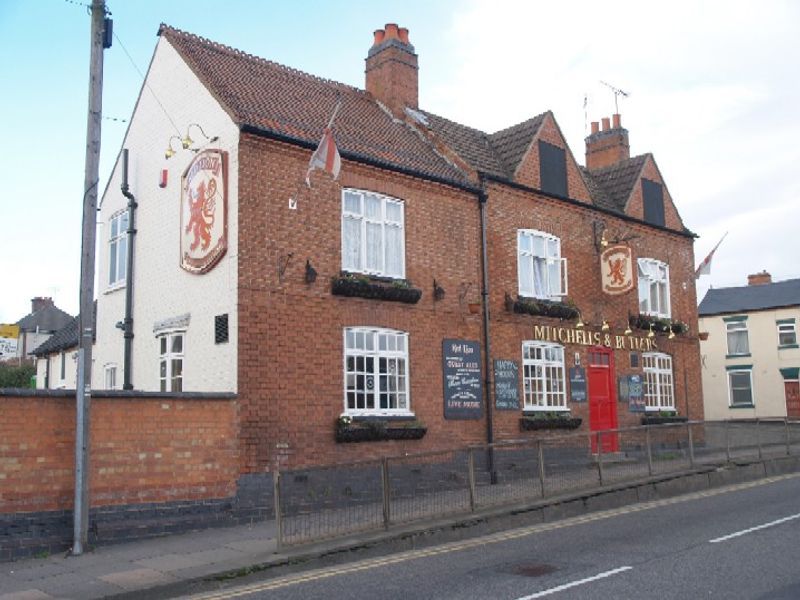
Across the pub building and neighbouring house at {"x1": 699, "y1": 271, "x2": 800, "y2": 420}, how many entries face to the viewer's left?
0

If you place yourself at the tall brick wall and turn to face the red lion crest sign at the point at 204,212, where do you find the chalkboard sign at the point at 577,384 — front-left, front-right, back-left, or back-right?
front-right

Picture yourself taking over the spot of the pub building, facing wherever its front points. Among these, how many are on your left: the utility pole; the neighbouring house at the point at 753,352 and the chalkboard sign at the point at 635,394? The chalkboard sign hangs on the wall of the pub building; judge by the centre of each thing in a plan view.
2

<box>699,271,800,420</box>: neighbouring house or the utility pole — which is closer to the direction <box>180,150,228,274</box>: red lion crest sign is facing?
the utility pole

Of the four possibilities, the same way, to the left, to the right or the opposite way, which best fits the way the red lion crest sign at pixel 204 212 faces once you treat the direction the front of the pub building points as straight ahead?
to the right

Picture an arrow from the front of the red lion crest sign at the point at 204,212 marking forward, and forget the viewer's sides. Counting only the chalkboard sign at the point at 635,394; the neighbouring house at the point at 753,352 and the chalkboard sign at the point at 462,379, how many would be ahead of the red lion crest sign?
0

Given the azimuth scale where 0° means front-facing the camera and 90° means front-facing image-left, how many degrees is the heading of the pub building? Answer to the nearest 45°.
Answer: approximately 315°

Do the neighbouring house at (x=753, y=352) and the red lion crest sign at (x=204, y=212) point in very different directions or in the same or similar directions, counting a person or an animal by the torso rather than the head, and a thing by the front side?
same or similar directions

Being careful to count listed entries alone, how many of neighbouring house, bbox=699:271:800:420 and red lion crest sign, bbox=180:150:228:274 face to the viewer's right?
0

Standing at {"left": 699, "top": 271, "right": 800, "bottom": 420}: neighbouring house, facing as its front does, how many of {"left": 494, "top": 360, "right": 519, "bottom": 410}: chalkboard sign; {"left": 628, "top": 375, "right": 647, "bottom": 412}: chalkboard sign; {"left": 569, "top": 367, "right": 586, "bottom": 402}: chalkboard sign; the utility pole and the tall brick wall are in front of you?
5

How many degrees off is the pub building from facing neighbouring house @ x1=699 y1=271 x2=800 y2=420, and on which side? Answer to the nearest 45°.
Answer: approximately 90° to its left

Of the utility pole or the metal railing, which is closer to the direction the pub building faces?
the metal railing

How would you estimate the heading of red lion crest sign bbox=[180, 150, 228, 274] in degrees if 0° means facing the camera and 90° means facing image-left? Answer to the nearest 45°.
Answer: approximately 45°

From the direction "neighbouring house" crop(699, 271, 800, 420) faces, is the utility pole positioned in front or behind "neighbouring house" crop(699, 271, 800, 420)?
in front

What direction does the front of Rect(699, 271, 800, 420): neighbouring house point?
toward the camera

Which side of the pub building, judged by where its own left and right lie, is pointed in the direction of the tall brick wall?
right
